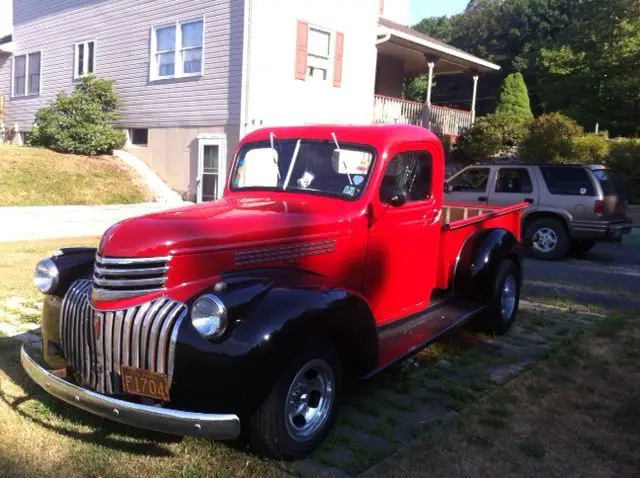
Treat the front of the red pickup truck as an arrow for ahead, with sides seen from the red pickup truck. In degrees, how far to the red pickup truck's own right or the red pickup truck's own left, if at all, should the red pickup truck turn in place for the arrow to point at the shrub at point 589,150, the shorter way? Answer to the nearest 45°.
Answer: approximately 180°

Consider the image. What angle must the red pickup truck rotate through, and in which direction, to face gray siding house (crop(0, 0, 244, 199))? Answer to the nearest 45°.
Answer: approximately 135° to its right

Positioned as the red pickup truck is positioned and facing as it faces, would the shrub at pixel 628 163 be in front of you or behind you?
behind

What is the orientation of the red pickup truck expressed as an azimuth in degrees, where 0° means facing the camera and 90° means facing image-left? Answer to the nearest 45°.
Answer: approximately 45°

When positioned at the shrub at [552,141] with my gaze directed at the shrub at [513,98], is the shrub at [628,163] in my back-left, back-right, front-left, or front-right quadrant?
back-right

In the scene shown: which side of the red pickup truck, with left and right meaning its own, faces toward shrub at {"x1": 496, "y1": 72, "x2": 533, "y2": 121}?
back

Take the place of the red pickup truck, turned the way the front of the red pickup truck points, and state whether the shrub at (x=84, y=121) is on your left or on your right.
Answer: on your right
